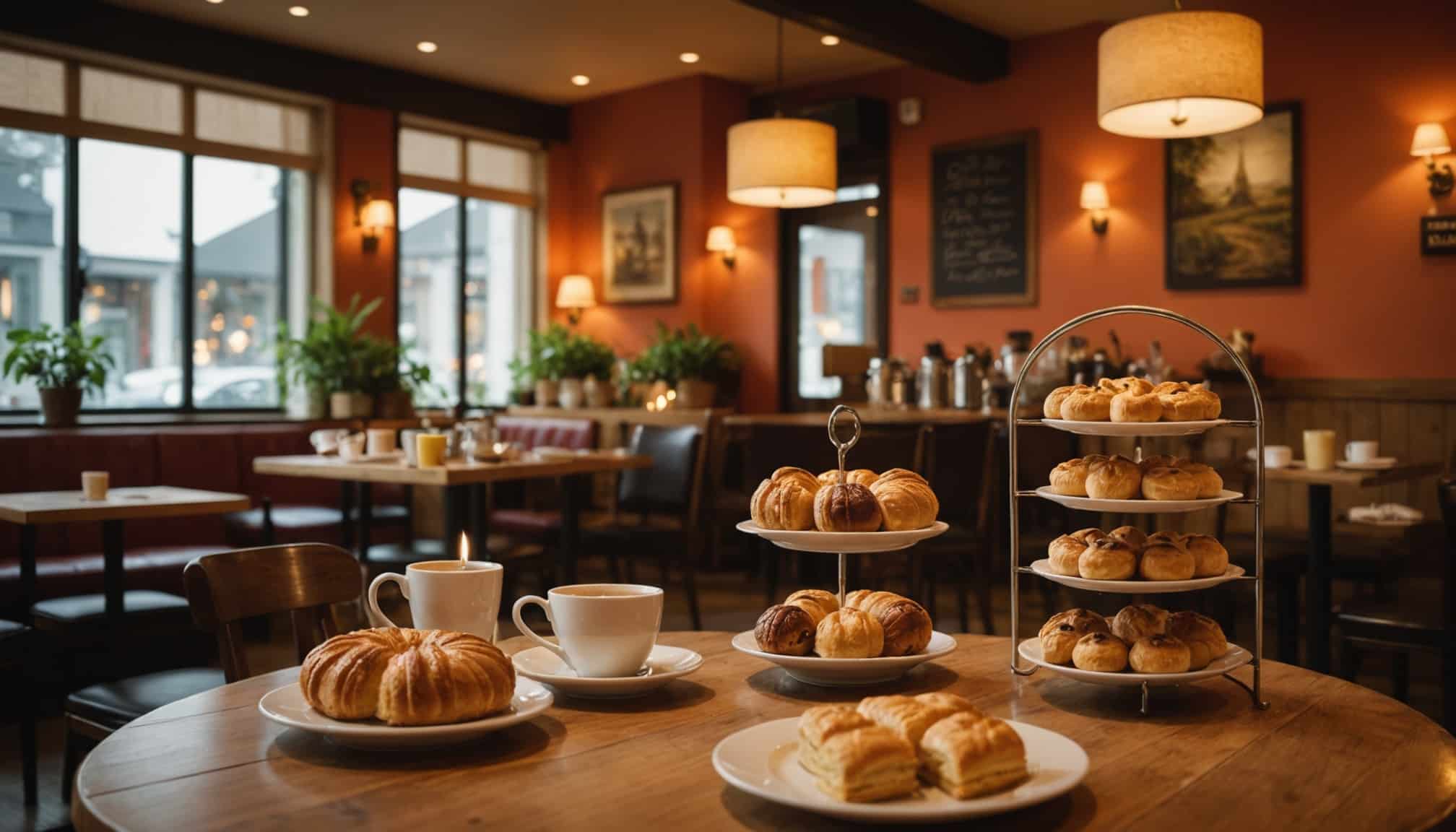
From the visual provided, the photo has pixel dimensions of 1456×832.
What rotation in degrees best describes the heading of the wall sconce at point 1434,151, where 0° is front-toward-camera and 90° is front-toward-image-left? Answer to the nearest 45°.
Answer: approximately 45°

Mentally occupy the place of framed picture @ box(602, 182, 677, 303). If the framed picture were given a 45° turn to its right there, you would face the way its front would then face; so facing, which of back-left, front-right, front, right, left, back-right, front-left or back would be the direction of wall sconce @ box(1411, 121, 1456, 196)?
back-left

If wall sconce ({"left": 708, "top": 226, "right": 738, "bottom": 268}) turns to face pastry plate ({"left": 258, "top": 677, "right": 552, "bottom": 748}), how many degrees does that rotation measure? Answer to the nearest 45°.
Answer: approximately 45° to its left

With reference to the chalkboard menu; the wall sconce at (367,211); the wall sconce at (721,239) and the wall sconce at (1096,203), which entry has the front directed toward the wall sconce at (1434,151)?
the wall sconce at (367,211)

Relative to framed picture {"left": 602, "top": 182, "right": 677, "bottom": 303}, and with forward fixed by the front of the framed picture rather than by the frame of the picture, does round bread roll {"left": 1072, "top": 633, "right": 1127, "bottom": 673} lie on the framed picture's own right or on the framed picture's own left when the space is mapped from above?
on the framed picture's own left

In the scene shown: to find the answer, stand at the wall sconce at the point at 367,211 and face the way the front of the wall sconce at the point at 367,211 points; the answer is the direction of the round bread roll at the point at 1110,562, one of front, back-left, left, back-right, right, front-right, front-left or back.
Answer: front-right

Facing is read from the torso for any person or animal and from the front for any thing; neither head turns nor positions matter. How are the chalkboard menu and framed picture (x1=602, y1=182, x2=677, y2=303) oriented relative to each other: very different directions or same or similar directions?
same or similar directions

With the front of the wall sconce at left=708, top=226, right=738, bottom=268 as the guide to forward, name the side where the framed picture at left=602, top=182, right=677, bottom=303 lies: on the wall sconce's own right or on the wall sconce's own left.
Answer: on the wall sconce's own right

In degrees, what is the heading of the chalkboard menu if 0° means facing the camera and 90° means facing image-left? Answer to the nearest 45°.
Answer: approximately 45°

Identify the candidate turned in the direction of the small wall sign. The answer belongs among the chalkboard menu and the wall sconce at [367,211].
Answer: the wall sconce

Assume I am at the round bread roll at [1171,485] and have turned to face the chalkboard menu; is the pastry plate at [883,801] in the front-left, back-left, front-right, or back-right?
back-left

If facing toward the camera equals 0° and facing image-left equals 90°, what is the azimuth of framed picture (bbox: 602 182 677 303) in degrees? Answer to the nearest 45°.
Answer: approximately 45°

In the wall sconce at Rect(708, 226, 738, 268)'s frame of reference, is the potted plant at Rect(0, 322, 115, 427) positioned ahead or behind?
ahead

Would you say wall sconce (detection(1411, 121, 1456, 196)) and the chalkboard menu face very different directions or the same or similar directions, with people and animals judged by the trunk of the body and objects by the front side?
same or similar directions

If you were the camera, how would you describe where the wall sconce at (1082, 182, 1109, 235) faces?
facing the viewer and to the left of the viewer

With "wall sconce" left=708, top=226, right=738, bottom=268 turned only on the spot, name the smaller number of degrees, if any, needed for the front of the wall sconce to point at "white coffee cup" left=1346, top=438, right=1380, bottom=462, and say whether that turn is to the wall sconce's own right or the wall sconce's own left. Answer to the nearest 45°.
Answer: approximately 90° to the wall sconce's own left
